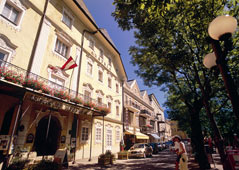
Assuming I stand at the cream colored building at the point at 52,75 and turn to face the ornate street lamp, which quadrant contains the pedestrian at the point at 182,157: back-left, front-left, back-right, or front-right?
front-left

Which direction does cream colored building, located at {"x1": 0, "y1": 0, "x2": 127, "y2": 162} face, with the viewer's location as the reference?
facing the viewer and to the right of the viewer

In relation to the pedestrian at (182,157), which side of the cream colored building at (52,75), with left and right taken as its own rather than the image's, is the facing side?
front
